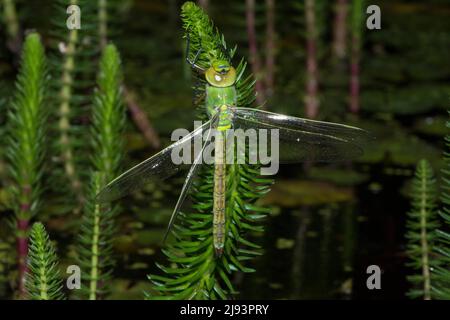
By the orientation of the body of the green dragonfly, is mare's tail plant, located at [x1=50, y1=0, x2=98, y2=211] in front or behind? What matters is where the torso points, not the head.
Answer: in front

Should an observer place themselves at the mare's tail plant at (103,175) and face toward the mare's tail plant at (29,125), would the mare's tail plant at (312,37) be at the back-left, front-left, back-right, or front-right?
back-right

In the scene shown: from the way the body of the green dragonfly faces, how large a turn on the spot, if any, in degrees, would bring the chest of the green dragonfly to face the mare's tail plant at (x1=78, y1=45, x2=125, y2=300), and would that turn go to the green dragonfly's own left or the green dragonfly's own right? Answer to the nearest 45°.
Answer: approximately 45° to the green dragonfly's own left

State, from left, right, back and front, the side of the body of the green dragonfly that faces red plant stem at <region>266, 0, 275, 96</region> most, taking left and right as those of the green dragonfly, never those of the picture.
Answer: front

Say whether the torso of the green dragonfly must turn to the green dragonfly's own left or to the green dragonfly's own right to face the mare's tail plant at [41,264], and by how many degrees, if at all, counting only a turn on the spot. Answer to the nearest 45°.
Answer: approximately 135° to the green dragonfly's own left

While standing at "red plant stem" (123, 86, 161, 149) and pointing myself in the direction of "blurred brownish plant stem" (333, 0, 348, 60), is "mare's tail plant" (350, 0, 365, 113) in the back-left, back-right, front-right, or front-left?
front-right

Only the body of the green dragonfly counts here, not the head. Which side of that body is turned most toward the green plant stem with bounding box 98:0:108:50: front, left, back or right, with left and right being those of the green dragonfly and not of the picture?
front

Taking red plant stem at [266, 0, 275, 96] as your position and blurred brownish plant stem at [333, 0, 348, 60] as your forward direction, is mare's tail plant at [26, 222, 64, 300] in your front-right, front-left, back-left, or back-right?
back-right

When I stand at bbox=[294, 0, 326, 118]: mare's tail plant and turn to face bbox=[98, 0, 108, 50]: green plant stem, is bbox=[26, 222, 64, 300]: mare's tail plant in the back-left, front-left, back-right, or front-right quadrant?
front-left

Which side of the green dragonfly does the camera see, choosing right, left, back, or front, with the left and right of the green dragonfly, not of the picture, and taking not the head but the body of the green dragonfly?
back
